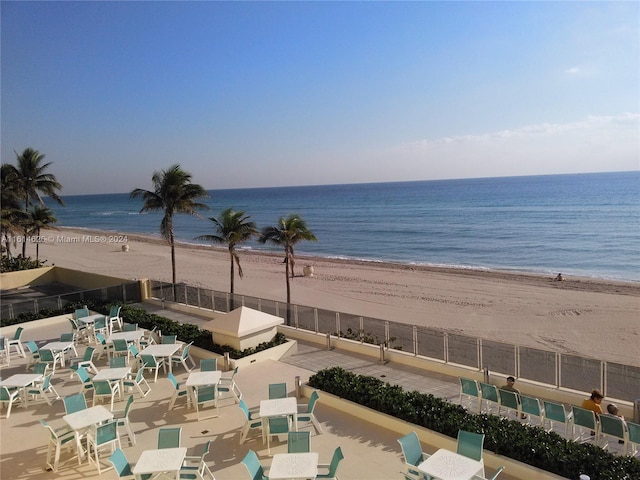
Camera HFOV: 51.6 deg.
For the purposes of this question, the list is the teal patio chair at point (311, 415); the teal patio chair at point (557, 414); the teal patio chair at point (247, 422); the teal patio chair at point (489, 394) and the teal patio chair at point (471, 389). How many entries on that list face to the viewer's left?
1

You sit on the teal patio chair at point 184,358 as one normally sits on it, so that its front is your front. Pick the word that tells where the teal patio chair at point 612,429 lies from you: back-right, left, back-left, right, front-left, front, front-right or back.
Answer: back-left

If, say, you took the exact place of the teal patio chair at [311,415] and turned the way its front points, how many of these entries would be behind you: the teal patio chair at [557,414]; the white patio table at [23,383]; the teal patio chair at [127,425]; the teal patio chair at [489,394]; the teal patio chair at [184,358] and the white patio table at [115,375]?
2

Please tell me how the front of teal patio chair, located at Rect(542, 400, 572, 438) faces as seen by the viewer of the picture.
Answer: facing away from the viewer and to the right of the viewer

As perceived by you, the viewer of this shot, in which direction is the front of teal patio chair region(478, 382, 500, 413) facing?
facing away from the viewer and to the right of the viewer

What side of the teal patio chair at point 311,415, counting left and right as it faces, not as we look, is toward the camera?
left

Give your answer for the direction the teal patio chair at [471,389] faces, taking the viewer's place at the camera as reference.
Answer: facing away from the viewer and to the right of the viewer

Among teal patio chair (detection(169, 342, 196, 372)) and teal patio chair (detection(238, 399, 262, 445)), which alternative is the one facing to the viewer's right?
teal patio chair (detection(238, 399, 262, 445))

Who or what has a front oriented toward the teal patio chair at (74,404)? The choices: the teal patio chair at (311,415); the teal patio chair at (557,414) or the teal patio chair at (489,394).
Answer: the teal patio chair at (311,415)

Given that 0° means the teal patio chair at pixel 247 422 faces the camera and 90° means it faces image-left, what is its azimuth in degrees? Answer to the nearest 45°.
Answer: approximately 270°

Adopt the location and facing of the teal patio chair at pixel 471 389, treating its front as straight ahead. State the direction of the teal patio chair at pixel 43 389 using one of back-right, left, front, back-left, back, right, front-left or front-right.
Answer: back-left

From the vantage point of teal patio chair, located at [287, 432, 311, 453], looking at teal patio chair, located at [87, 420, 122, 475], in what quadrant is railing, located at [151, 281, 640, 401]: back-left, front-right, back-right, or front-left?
back-right

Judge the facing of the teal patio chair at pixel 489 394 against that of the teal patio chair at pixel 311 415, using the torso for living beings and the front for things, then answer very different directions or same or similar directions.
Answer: very different directions
